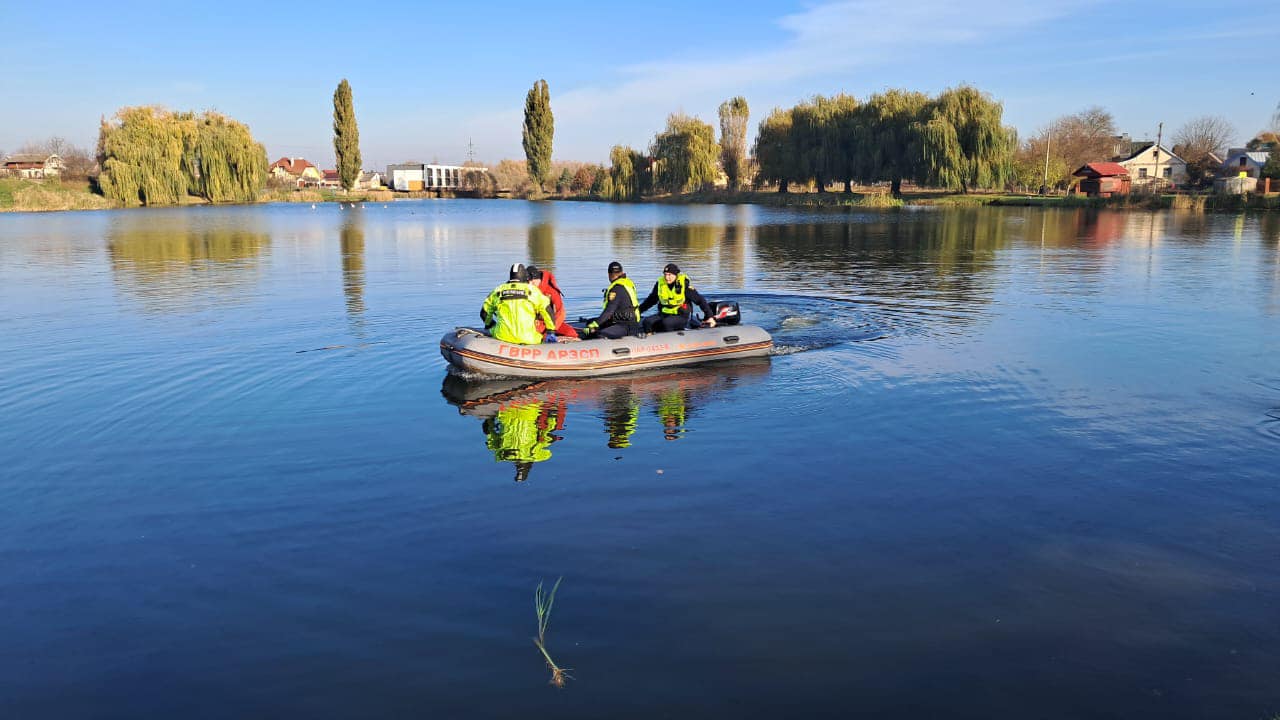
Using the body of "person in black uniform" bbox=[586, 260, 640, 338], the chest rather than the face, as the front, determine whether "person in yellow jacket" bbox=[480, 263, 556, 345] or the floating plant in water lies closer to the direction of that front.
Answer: the person in yellow jacket

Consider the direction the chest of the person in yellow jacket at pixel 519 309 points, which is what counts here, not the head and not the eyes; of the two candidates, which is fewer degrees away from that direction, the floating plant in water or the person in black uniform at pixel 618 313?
the person in black uniform

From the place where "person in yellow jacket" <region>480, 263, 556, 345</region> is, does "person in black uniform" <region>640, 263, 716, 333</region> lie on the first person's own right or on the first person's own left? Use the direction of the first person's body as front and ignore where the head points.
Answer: on the first person's own right

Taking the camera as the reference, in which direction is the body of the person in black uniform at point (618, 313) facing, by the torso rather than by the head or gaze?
to the viewer's left

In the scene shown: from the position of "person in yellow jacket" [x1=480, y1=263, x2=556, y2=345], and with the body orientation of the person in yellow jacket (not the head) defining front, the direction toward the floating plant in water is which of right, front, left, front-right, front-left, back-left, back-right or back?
back

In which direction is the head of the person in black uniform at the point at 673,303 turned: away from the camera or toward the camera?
toward the camera

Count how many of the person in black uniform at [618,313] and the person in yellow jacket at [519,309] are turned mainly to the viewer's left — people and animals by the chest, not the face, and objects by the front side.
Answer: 1

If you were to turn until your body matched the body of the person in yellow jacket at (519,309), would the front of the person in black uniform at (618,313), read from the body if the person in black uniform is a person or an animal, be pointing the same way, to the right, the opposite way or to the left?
to the left

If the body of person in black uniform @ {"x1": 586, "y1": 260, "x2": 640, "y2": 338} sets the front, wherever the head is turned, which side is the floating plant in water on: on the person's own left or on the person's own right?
on the person's own left

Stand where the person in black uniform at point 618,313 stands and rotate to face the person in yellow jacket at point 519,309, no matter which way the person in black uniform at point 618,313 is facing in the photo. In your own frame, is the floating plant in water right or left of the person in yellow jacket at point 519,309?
left

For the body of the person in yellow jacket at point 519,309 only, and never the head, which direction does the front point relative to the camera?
away from the camera

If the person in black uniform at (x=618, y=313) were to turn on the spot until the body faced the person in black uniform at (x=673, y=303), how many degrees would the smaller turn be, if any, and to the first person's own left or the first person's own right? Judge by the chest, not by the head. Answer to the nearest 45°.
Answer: approximately 135° to the first person's own right
